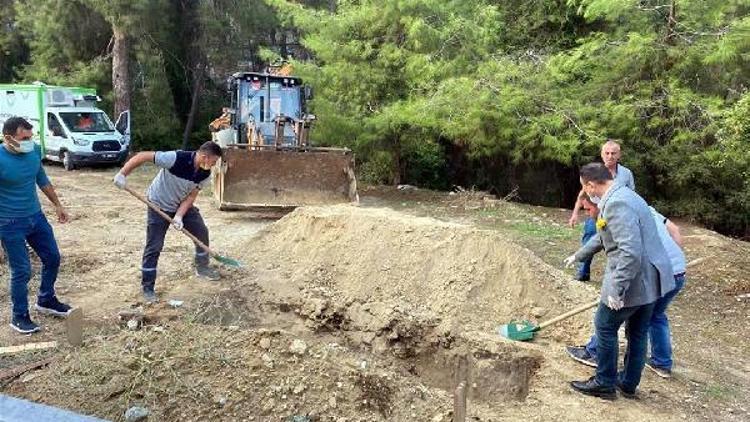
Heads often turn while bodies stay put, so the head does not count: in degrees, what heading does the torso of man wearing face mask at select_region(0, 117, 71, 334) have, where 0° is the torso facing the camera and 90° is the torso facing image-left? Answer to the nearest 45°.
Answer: approximately 315°

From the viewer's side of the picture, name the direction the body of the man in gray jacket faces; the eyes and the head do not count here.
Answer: to the viewer's left

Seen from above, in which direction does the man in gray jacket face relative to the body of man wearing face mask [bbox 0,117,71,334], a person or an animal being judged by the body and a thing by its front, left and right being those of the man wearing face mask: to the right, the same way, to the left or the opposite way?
the opposite way

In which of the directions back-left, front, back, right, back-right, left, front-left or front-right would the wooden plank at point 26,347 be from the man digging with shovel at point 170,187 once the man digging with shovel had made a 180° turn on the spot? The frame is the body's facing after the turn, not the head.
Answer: left

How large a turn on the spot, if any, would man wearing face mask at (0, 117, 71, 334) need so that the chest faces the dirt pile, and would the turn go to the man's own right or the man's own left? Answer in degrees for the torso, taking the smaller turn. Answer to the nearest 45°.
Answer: approximately 45° to the man's own left

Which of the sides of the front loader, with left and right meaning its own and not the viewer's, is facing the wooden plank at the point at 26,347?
front

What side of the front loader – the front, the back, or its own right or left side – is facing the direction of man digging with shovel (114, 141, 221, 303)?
front

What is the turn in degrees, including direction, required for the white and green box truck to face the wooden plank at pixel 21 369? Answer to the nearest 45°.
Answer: approximately 45° to its right

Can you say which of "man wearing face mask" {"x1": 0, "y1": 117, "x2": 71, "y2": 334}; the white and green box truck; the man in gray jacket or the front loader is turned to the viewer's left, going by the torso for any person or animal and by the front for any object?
the man in gray jacket

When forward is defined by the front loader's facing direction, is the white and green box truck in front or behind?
behind

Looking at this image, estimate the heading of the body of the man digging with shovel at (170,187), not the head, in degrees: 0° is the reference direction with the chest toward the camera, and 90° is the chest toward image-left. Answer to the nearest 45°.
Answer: approximately 315°

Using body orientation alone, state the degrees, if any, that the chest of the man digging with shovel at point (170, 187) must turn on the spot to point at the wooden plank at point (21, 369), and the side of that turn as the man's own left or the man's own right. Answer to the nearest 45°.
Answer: approximately 90° to the man's own right

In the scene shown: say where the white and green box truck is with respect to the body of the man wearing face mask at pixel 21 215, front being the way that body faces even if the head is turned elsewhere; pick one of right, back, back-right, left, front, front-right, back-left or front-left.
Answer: back-left

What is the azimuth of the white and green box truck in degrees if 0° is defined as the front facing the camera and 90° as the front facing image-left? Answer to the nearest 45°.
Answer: approximately 315°

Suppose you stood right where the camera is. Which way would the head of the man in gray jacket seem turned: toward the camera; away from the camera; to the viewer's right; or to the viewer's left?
to the viewer's left

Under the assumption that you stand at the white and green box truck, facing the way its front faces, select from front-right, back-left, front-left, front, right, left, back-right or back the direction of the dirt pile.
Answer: front-right

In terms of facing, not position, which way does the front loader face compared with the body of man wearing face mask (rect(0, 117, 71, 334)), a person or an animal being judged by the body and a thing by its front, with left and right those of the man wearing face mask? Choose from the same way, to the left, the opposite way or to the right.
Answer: to the right
